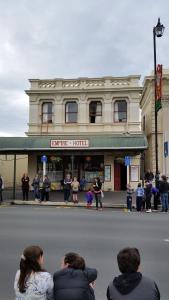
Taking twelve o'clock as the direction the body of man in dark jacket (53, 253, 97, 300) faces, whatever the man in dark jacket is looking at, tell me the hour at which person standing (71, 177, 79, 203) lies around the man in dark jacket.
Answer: The person standing is roughly at 12 o'clock from the man in dark jacket.

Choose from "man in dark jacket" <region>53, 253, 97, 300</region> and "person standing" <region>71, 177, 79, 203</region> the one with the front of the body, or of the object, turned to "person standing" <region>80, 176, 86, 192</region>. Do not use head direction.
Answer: the man in dark jacket

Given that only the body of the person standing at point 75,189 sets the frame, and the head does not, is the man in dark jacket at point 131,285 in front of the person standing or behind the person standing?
in front

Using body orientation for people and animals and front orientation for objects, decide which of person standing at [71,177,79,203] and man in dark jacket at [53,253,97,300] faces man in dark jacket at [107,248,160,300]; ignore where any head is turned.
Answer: the person standing

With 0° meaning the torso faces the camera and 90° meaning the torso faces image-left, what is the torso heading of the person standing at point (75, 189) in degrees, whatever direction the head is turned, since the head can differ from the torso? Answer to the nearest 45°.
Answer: approximately 0°

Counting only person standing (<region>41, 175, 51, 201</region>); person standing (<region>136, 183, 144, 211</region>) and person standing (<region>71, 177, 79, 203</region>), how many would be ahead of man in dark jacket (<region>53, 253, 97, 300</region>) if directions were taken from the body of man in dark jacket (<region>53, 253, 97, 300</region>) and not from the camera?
3

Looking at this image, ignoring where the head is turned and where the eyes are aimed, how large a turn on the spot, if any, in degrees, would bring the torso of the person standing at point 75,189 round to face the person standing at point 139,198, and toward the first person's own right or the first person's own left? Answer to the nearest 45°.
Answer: approximately 45° to the first person's own left

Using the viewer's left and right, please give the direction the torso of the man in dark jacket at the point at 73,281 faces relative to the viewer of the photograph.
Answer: facing away from the viewer

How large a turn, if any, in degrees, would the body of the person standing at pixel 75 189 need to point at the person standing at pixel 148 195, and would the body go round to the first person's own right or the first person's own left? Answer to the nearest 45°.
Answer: approximately 45° to the first person's own left

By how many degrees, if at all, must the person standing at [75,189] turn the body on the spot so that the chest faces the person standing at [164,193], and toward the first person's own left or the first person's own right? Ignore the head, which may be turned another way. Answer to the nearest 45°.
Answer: approximately 45° to the first person's own left

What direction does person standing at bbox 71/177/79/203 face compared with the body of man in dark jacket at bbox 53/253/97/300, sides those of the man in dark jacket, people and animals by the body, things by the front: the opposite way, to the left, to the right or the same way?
the opposite way

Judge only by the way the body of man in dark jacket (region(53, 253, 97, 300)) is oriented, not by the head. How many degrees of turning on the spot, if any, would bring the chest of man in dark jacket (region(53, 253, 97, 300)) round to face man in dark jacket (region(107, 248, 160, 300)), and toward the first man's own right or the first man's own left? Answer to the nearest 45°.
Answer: approximately 135° to the first man's own right

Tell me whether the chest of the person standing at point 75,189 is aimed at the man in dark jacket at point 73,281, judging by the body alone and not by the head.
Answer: yes

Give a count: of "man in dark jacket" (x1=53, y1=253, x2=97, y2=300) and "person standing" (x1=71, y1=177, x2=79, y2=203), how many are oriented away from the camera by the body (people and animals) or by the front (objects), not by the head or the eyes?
1

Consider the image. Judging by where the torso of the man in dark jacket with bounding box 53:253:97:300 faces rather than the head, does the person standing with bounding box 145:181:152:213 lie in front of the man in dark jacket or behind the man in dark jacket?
in front
